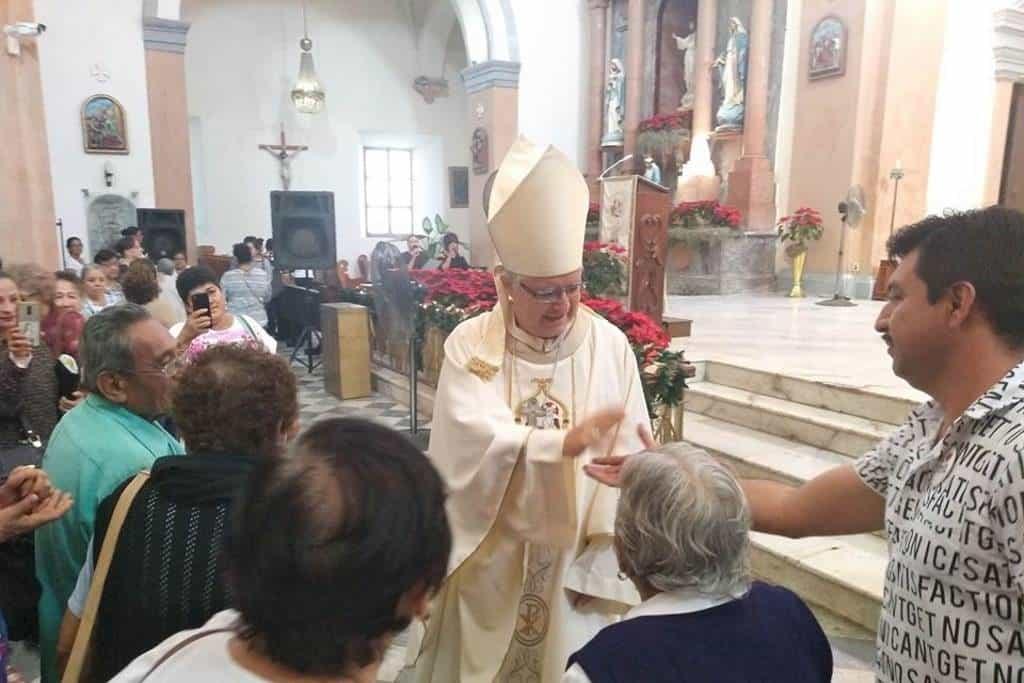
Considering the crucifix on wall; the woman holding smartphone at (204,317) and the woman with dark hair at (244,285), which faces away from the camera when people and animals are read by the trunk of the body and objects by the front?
the woman with dark hair

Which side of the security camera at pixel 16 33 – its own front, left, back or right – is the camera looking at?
right

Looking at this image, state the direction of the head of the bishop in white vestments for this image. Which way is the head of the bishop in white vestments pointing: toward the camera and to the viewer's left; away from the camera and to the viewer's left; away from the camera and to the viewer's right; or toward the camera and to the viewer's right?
toward the camera and to the viewer's right

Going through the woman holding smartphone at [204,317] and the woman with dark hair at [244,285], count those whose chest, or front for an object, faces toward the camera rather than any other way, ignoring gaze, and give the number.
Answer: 1

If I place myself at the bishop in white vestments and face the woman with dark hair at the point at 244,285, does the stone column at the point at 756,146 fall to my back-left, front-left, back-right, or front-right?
front-right

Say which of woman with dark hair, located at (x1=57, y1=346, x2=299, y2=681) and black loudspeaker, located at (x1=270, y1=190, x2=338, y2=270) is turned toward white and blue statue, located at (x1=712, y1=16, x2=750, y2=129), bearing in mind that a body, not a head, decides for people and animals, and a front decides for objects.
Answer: the woman with dark hair

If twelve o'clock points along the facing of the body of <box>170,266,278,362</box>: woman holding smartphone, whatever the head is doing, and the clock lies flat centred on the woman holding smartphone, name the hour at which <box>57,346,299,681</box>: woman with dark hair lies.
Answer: The woman with dark hair is roughly at 12 o'clock from the woman holding smartphone.

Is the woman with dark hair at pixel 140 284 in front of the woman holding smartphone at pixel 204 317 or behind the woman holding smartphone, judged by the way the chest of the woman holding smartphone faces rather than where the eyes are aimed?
behind

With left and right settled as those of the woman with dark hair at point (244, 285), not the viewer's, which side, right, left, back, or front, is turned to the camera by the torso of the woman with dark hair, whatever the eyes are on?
back

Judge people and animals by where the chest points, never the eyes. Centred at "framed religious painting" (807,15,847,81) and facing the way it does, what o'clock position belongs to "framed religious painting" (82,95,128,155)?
"framed religious painting" (82,95,128,155) is roughly at 1 o'clock from "framed religious painting" (807,15,847,81).

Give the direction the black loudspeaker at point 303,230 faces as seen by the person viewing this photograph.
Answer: facing the viewer

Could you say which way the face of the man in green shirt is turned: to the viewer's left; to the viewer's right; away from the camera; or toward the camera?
to the viewer's right

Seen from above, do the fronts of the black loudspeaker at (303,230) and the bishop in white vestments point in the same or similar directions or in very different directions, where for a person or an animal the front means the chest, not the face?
same or similar directions

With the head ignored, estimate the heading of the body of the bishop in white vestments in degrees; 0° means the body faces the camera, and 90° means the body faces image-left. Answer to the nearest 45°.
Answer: approximately 315°

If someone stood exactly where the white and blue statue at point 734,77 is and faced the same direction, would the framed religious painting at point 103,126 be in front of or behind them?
in front

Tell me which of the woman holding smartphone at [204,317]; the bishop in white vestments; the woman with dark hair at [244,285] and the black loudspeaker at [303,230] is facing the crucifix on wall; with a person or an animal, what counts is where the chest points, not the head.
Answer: the woman with dark hair

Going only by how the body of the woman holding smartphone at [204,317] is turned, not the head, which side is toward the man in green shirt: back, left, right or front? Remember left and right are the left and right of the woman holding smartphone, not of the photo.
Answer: front
